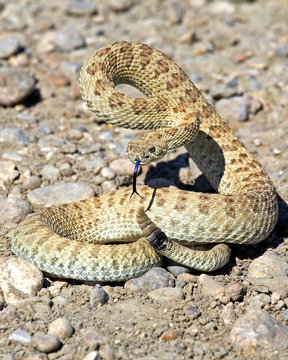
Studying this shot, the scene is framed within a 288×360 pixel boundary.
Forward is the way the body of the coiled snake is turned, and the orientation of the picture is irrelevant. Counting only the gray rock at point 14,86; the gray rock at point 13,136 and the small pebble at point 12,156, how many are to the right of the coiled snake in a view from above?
3

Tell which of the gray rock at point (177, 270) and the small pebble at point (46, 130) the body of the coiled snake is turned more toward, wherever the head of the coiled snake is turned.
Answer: the gray rock

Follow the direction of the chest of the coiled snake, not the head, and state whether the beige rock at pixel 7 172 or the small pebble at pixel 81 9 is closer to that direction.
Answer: the beige rock

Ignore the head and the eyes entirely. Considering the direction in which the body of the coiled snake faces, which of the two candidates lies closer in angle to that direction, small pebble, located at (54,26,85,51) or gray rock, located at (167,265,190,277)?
the gray rock

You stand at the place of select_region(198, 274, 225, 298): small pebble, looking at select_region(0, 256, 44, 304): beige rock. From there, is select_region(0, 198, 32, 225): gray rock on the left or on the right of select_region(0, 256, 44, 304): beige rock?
right

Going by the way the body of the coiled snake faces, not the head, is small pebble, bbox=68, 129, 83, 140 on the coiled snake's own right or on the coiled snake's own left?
on the coiled snake's own right

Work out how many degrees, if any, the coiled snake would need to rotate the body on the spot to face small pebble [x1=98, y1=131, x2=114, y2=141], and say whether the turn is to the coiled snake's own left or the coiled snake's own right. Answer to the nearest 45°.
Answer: approximately 135° to the coiled snake's own right

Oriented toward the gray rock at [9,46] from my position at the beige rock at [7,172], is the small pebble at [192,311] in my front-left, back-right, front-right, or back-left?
back-right

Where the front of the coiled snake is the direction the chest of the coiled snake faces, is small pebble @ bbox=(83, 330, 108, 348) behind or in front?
in front

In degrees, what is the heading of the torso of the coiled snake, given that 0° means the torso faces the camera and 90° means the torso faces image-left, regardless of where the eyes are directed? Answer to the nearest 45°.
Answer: approximately 45°

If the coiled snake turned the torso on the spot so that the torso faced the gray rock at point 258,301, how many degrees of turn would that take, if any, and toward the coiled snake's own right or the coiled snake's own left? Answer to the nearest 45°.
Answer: approximately 90° to the coiled snake's own left

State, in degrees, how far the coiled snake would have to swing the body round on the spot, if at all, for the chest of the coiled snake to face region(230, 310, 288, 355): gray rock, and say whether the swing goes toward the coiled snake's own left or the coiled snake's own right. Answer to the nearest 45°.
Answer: approximately 90° to the coiled snake's own left

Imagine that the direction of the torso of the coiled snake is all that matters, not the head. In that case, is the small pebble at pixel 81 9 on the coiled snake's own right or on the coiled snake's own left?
on the coiled snake's own right

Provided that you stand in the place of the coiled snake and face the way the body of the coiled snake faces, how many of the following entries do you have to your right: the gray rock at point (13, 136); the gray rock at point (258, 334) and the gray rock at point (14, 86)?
2
